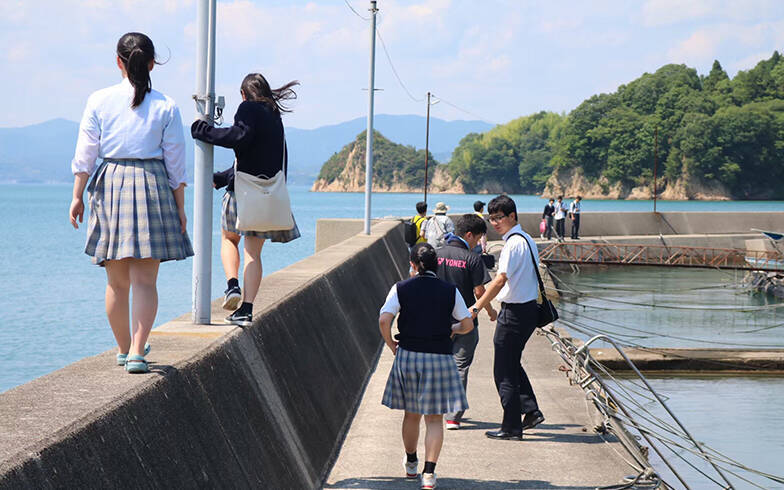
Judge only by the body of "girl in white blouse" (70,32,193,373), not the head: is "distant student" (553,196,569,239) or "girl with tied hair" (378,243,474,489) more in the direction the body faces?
the distant student

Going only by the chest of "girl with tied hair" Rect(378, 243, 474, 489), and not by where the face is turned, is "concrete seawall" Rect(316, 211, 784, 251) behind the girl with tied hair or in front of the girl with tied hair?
in front

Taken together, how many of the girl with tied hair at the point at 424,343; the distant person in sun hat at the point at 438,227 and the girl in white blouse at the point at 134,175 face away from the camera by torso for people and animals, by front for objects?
3

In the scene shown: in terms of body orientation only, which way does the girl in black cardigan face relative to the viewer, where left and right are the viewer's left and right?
facing away from the viewer and to the left of the viewer

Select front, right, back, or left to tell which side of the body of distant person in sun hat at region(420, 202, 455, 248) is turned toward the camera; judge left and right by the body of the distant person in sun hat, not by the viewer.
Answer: back

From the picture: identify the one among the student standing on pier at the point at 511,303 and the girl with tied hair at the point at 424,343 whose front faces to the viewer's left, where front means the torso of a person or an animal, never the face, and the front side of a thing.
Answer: the student standing on pier

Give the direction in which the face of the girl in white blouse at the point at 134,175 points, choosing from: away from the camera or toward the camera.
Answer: away from the camera

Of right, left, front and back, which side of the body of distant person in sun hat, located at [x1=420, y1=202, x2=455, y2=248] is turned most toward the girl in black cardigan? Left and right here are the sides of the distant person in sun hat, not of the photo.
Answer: back

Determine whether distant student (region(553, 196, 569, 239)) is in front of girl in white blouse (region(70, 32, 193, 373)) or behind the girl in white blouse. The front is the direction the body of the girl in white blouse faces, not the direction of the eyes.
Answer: in front

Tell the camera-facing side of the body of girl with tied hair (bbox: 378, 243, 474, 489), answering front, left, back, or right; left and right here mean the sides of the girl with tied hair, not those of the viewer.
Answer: back

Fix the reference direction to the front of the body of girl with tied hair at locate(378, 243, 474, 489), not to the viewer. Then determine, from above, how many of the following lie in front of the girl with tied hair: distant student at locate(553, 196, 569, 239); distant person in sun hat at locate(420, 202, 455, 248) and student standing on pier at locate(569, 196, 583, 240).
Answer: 3

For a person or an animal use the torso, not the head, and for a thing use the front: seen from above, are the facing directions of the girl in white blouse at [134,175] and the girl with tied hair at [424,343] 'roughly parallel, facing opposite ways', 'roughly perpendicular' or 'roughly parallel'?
roughly parallel

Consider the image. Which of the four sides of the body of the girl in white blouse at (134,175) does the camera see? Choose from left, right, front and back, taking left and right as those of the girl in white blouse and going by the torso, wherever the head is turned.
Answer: back

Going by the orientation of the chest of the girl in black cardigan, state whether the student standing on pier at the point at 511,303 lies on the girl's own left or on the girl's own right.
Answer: on the girl's own right
